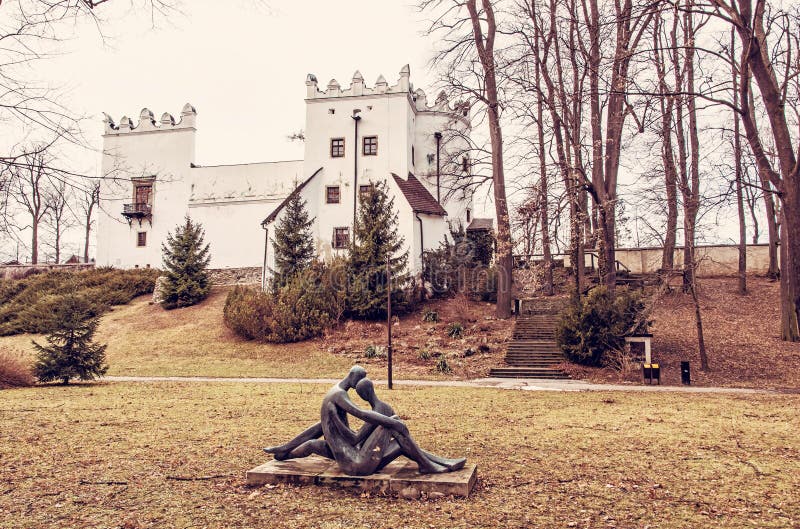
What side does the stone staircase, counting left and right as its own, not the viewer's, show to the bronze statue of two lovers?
front

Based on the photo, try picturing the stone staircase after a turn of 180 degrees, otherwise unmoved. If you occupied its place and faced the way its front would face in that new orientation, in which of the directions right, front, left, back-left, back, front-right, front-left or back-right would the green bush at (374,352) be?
left

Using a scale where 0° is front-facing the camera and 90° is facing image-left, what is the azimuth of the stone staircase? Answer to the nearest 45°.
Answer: approximately 0°

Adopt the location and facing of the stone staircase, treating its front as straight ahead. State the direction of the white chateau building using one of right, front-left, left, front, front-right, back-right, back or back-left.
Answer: back-right

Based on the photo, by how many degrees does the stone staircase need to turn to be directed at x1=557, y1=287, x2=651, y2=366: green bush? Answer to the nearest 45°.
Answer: approximately 45° to its left

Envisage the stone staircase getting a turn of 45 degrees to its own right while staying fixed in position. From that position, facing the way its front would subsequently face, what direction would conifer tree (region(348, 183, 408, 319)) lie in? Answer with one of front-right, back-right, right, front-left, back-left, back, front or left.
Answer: right

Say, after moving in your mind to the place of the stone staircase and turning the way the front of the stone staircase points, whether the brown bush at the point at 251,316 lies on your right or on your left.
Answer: on your right

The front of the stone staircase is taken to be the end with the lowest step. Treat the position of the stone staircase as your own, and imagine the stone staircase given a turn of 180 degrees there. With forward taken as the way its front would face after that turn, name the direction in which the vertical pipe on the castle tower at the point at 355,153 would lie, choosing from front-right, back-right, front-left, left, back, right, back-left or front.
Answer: front-left

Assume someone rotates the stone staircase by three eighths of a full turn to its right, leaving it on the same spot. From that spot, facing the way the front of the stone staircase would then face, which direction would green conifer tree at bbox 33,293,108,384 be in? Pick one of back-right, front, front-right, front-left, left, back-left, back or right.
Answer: left

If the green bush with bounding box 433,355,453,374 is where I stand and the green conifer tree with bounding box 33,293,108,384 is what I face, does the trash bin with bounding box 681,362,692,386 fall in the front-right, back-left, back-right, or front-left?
back-left

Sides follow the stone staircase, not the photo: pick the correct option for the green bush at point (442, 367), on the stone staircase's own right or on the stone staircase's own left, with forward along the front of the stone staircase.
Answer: on the stone staircase's own right

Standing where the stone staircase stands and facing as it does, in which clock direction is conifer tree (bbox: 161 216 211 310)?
The conifer tree is roughly at 4 o'clock from the stone staircase.

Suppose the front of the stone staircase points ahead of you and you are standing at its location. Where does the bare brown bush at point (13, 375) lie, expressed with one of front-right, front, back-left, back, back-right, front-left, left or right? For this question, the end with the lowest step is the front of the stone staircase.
front-right

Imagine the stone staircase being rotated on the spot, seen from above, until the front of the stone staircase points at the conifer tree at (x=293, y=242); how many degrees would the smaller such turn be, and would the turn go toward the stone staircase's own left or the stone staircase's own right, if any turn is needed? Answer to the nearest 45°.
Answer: approximately 135° to the stone staircase's own right
